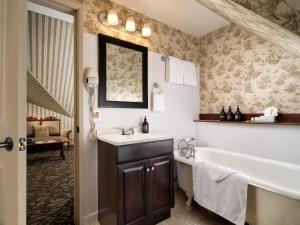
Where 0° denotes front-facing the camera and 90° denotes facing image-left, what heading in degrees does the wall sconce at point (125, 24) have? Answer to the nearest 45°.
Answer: approximately 315°

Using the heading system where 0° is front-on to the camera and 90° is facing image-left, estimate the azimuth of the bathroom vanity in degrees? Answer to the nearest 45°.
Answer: approximately 315°

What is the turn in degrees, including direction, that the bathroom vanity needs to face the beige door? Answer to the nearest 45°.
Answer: approximately 90° to its right

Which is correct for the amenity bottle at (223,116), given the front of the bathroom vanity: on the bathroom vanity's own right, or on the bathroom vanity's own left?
on the bathroom vanity's own left

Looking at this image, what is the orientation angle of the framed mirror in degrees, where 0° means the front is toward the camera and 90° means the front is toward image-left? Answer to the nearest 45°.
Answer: approximately 315°

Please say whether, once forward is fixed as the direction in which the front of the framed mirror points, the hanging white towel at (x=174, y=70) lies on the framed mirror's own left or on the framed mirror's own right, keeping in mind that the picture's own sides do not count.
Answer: on the framed mirror's own left
